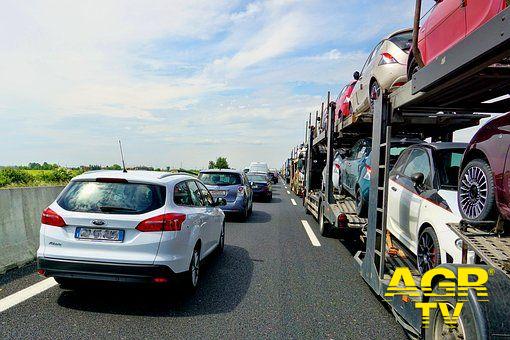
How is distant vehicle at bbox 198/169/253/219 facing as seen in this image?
away from the camera

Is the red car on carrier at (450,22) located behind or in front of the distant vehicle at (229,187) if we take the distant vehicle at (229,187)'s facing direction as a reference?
behind

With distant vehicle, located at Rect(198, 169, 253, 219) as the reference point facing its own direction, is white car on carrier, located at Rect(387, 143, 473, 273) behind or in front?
behind

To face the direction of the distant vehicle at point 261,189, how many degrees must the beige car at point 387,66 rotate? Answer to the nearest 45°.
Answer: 0° — it already faces it

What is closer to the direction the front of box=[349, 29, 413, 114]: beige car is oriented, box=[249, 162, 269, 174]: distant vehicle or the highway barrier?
the distant vehicle

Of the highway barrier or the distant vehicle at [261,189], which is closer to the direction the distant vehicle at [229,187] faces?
the distant vehicle

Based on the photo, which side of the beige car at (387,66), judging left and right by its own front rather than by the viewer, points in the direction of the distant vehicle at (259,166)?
front

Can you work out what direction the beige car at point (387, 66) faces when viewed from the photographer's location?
facing away from the viewer and to the left of the viewer
